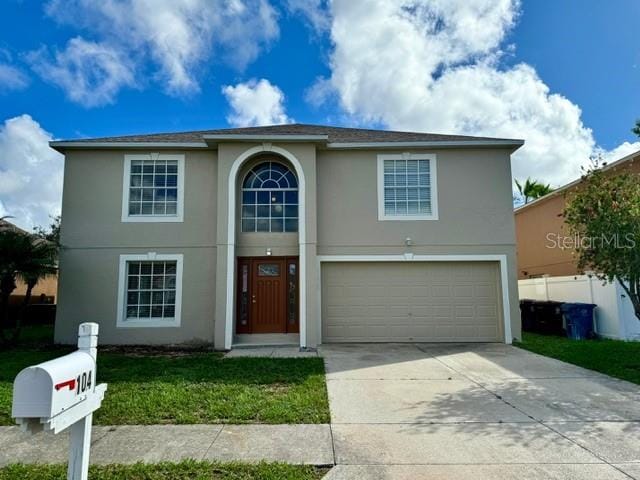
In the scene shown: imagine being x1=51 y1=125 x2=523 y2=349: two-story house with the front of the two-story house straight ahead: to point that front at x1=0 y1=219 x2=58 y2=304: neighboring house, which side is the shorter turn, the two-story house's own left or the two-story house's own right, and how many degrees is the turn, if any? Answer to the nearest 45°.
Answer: approximately 135° to the two-story house's own right

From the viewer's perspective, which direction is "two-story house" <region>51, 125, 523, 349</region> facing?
toward the camera

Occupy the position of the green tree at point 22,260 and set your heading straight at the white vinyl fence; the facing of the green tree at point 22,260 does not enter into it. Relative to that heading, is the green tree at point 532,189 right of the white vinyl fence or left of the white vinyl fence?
left

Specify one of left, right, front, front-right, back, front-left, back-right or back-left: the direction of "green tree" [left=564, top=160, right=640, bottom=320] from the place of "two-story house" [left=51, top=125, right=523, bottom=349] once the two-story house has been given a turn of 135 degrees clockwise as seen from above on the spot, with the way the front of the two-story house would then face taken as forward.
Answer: back

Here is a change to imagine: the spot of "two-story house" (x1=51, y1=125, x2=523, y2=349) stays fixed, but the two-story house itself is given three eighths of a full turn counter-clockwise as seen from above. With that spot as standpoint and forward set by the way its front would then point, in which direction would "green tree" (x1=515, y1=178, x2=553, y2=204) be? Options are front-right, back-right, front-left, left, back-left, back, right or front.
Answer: front

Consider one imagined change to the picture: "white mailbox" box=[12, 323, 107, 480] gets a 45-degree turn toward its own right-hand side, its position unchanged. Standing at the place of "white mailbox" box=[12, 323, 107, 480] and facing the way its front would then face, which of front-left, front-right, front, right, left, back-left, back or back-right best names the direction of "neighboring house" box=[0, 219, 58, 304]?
right

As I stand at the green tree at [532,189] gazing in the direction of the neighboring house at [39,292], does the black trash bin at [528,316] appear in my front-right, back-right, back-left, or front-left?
front-left

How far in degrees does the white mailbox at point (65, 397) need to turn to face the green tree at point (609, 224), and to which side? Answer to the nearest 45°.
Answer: approximately 135° to its left

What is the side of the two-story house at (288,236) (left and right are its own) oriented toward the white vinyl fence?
left

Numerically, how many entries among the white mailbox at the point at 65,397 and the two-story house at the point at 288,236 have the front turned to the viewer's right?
0

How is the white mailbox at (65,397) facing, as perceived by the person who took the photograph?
facing the viewer and to the left of the viewer

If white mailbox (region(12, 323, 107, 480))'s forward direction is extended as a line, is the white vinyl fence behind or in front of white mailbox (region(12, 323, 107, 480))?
behind

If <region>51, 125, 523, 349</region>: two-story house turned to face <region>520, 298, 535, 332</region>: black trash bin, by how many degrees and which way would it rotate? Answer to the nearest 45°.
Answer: approximately 90° to its left

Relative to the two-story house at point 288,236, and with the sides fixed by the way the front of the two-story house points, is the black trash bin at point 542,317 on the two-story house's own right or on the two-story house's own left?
on the two-story house's own left
